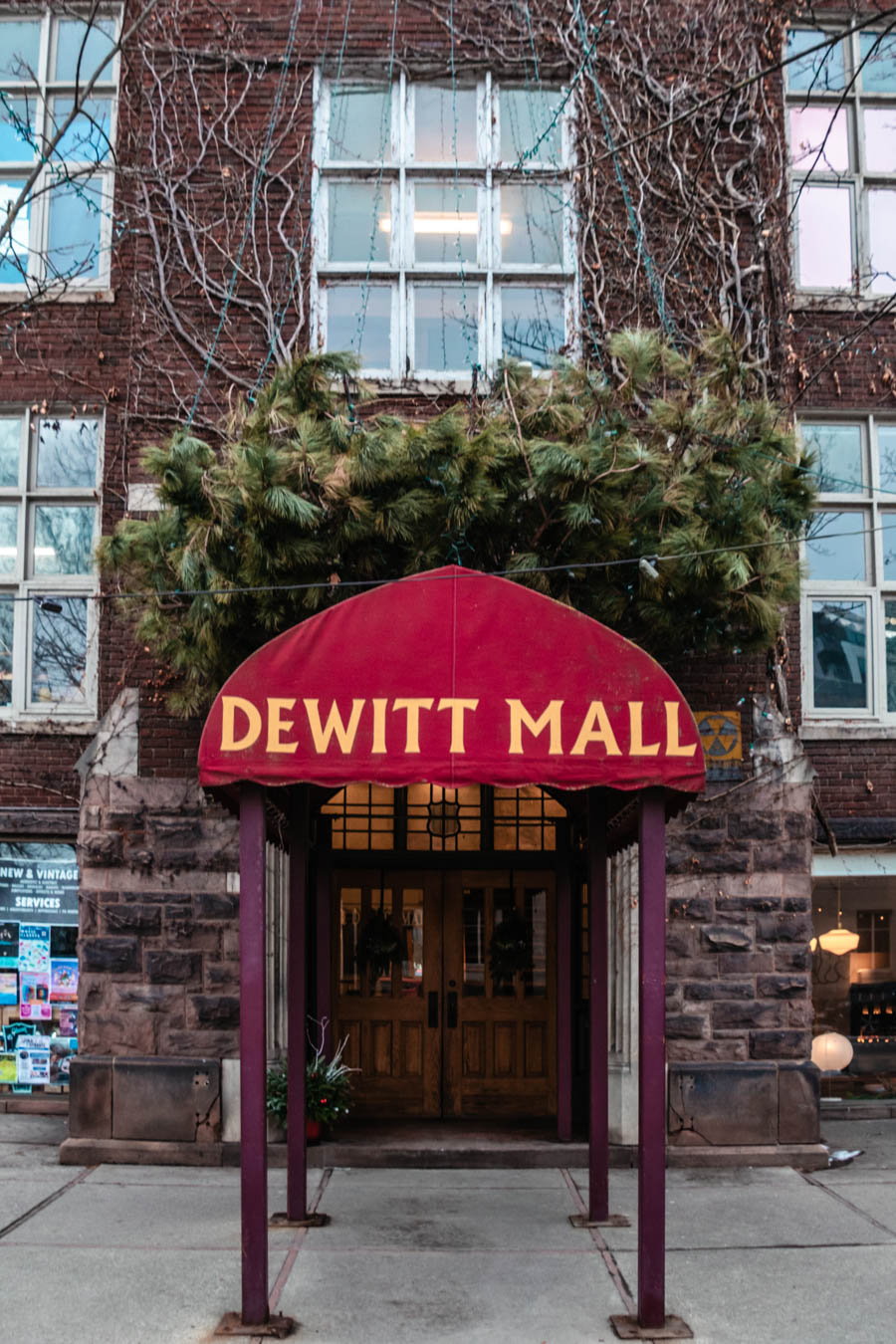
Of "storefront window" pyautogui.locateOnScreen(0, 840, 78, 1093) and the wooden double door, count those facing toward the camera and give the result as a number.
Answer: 2

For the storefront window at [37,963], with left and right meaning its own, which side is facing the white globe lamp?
left

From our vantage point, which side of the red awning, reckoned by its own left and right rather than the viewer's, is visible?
front

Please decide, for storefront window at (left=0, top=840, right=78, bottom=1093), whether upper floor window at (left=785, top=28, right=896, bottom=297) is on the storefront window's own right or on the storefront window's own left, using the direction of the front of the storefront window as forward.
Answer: on the storefront window's own left

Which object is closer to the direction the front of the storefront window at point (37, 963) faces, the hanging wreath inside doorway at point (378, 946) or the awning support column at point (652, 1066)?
the awning support column

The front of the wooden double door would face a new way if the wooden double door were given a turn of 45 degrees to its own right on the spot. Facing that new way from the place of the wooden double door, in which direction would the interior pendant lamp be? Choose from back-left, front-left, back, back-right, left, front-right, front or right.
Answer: back-left

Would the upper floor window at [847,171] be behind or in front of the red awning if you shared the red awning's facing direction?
behind

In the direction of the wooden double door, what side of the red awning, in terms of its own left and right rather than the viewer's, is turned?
back

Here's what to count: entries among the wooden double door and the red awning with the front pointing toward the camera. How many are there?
2

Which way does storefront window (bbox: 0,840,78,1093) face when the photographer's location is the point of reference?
facing the viewer
